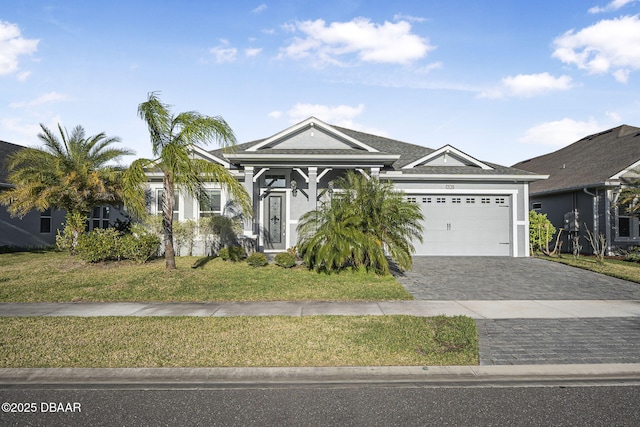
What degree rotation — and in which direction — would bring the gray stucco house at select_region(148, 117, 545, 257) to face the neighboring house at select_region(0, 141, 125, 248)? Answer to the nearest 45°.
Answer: approximately 90° to its right

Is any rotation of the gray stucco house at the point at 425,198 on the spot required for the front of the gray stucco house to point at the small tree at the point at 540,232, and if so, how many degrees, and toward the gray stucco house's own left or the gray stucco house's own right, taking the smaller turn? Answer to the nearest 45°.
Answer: approximately 90° to the gray stucco house's own left

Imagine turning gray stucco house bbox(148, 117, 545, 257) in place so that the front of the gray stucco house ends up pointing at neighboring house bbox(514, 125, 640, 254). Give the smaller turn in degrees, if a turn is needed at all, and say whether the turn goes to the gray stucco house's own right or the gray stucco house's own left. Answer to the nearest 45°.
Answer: approximately 90° to the gray stucco house's own left

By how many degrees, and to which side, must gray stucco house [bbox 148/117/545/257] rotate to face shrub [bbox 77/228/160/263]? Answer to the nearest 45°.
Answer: approximately 90° to its right

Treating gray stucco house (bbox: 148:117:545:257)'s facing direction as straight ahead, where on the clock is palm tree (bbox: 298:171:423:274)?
The palm tree is roughly at 1 o'clock from the gray stucco house.

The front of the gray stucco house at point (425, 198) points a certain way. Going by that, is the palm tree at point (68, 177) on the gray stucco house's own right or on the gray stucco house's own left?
on the gray stucco house's own right

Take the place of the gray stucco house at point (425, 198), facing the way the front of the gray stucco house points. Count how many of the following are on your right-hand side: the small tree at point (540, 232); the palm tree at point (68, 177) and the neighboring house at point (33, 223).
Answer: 2

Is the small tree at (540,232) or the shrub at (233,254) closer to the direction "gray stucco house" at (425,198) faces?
the shrub

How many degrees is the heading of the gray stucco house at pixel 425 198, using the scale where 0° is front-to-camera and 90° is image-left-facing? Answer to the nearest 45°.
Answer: approximately 0°

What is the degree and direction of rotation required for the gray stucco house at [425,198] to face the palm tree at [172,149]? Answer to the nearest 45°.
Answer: approximately 45° to its right
